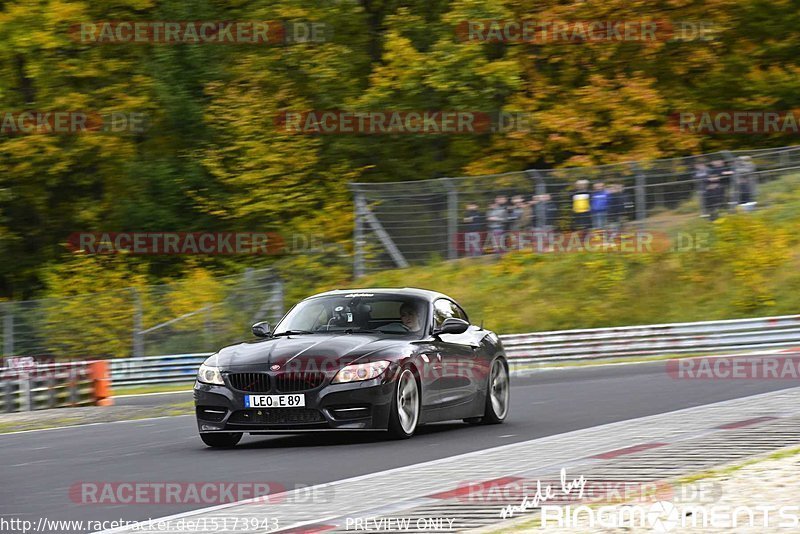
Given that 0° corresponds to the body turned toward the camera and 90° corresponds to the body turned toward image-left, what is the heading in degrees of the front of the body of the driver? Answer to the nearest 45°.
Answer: approximately 45°

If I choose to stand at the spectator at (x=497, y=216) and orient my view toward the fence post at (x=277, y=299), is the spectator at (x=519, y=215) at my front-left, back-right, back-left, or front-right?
back-left

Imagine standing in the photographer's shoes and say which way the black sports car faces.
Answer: facing the viewer and to the left of the viewer

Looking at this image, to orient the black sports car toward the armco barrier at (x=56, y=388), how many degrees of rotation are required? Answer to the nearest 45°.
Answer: approximately 90° to its right

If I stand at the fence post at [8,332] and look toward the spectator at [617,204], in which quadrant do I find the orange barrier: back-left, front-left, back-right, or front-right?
front-right

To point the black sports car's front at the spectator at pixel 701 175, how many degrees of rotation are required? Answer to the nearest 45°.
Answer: approximately 180°

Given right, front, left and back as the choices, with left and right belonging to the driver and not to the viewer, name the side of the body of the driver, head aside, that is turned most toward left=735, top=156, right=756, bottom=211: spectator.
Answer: back

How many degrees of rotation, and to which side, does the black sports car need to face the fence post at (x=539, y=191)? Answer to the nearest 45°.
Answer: approximately 135° to its right

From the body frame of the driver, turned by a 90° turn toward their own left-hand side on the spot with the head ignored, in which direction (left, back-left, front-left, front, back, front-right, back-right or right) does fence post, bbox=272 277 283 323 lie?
back-left

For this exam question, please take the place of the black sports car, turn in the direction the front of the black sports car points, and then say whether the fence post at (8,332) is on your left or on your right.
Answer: on your right

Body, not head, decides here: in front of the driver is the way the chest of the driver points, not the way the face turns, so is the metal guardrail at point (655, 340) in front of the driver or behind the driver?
behind

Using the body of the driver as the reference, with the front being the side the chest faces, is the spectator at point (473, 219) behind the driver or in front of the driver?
behind

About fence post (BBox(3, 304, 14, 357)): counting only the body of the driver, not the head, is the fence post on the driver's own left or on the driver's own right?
on the driver's own right
